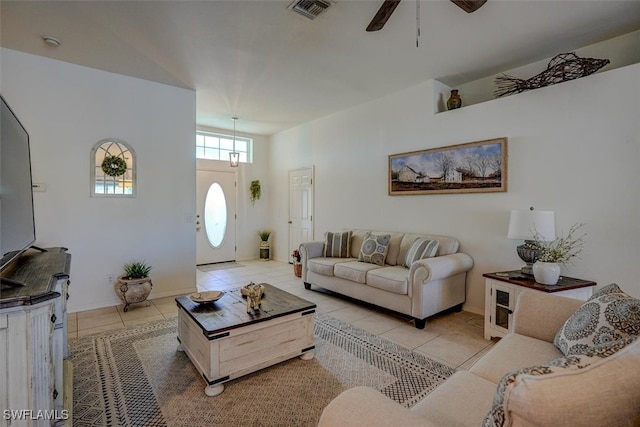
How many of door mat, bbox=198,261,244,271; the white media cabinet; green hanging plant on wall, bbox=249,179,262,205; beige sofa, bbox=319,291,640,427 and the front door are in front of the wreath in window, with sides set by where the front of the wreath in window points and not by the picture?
2

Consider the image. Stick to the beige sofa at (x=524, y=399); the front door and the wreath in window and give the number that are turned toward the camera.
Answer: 2

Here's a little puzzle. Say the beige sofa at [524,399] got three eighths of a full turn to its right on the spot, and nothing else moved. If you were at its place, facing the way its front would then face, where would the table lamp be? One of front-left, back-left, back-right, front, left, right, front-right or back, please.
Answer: left

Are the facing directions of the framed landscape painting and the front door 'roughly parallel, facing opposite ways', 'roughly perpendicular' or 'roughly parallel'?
roughly perpendicular

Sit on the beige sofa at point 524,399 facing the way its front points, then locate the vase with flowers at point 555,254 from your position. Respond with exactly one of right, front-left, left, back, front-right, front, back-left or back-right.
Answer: front-right

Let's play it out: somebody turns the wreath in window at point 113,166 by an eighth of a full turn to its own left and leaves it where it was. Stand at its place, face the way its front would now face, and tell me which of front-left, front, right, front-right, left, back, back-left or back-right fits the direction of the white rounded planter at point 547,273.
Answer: front

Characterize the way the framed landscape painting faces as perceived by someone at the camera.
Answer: facing the viewer and to the left of the viewer

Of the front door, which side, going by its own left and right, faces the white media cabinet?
front

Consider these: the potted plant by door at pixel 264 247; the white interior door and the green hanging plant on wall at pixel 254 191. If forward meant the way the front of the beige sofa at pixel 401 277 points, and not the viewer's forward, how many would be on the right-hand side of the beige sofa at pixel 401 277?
3

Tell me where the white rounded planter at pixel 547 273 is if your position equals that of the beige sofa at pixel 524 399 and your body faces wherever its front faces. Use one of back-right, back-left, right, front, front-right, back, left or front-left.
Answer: front-right

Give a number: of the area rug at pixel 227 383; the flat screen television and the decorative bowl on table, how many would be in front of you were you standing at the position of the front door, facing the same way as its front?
3

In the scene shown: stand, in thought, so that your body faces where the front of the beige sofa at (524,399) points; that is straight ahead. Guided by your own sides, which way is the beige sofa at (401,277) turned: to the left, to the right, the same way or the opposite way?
to the left
